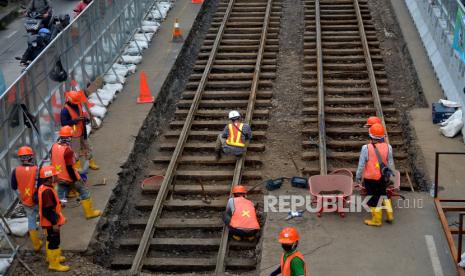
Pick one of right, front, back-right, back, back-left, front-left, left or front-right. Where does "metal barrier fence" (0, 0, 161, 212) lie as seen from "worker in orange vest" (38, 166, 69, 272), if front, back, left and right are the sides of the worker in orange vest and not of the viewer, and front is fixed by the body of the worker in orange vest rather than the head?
left

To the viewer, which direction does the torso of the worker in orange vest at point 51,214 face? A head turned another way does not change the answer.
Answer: to the viewer's right

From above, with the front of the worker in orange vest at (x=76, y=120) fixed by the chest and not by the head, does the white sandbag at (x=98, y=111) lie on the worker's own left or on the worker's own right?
on the worker's own left

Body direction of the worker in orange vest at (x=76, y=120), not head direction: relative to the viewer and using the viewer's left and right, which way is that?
facing the viewer and to the right of the viewer

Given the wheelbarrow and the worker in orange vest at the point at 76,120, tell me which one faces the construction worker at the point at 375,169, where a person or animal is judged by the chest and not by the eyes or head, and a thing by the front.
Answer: the worker in orange vest

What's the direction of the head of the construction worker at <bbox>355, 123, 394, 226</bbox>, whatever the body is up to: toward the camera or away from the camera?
away from the camera
